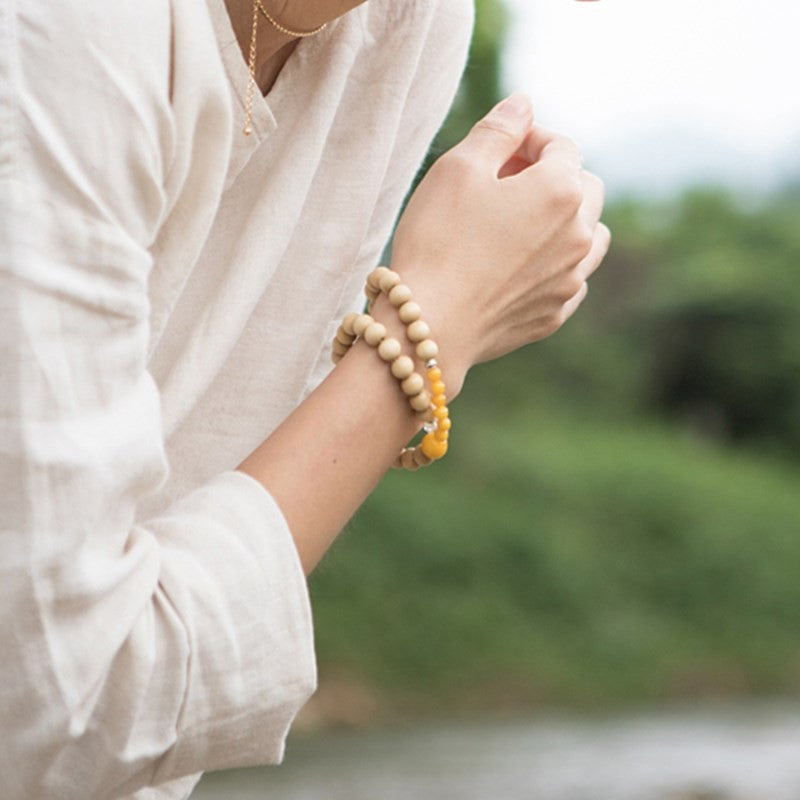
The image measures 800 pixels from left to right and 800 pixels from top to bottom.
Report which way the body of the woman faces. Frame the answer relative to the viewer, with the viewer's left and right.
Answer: facing the viewer and to the right of the viewer
